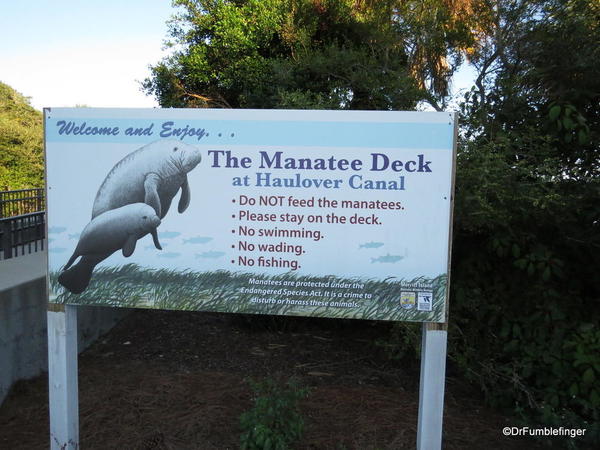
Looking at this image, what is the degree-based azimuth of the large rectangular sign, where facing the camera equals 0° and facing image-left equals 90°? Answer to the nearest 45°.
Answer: approximately 0°

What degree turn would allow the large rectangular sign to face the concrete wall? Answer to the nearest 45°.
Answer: approximately 135° to its right

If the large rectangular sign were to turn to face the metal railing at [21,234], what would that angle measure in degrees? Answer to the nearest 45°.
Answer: approximately 135° to its right

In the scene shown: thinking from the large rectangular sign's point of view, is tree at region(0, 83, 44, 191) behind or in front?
behind

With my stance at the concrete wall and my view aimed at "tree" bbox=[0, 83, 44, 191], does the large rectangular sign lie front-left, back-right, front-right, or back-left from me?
back-right

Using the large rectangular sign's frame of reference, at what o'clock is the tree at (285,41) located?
The tree is roughly at 6 o'clock from the large rectangular sign.
